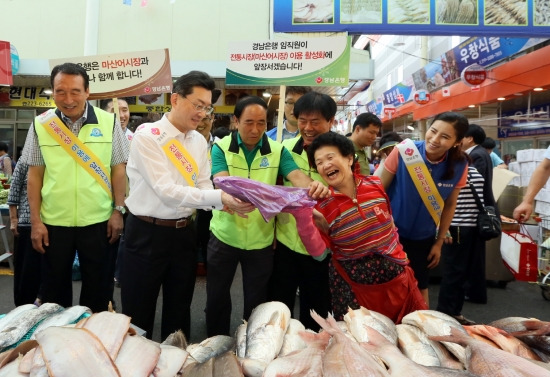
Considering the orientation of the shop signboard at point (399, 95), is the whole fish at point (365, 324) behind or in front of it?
in front

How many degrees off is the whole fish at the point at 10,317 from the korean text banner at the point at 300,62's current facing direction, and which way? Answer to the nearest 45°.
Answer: approximately 45° to its right

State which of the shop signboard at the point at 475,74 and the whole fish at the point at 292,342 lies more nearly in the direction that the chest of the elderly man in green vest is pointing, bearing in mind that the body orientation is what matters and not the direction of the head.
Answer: the whole fish

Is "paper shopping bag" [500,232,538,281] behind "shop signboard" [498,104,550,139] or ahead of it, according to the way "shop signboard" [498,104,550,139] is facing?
ahead

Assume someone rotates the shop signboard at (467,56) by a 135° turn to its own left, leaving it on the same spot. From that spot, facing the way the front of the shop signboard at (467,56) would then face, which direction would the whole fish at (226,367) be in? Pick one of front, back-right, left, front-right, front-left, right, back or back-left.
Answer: right

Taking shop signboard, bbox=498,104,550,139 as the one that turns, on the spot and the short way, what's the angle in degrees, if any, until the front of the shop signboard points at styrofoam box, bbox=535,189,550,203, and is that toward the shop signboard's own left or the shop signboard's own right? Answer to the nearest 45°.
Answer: approximately 45° to the shop signboard's own left

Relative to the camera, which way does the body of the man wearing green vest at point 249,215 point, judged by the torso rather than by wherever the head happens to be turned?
toward the camera

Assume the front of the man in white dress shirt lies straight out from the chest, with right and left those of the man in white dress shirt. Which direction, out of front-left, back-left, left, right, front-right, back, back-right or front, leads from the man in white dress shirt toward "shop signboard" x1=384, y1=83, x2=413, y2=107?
left

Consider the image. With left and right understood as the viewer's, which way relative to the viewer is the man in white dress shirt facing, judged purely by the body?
facing the viewer and to the right of the viewer

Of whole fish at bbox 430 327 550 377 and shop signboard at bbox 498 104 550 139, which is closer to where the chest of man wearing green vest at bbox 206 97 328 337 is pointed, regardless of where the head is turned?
the whole fish

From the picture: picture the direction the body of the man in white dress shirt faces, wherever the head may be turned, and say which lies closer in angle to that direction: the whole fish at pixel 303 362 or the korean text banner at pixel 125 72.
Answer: the whole fish

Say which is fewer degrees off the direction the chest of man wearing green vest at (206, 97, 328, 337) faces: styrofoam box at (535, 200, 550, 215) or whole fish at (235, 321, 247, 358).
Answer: the whole fish
